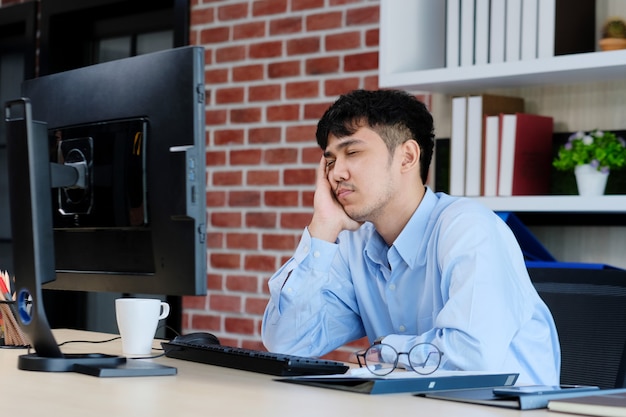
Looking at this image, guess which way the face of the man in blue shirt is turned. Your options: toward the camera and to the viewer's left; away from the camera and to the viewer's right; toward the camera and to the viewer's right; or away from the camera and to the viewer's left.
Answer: toward the camera and to the viewer's left

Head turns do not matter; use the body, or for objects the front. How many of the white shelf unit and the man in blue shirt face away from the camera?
0

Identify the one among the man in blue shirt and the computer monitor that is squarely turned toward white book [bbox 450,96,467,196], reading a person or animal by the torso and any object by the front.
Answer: the computer monitor

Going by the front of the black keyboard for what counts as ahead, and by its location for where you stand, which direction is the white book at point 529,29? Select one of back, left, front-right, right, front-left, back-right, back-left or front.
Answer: front

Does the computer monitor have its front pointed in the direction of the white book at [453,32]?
yes

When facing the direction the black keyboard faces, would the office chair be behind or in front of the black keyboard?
in front

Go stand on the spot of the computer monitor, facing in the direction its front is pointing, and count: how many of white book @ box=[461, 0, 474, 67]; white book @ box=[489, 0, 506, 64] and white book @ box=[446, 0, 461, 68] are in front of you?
3

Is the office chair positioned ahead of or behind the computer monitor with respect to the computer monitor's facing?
ahead

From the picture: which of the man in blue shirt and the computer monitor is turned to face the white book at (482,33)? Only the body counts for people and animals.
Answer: the computer monitor

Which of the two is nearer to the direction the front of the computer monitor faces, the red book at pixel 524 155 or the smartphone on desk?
the red book

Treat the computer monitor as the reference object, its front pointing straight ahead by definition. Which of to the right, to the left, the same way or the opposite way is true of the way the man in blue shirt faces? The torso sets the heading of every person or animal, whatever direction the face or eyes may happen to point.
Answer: the opposite way

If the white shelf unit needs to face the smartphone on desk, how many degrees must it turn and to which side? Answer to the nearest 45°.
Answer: approximately 45° to its left

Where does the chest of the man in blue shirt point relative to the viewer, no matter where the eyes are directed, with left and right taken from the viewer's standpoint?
facing the viewer and to the left of the viewer

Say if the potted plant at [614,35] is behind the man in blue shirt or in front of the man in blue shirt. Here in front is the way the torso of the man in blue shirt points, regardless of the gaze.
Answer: behind

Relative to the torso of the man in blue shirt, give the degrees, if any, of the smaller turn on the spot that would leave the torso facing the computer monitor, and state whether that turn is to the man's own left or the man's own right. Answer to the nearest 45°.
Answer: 0° — they already face it

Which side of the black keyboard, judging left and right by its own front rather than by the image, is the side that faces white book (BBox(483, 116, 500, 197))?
front

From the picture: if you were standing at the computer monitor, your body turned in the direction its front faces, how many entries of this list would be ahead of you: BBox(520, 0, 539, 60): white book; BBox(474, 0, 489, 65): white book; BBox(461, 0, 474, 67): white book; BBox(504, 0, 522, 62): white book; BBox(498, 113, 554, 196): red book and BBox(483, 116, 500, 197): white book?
6

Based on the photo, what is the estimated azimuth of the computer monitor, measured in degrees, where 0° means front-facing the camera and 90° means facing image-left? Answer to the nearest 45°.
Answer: approximately 225°

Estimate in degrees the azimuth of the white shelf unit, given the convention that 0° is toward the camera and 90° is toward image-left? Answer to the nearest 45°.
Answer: approximately 45°
